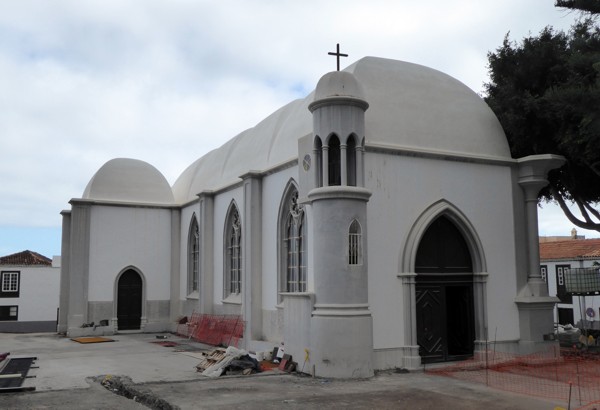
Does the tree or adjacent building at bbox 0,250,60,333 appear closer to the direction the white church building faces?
the tree

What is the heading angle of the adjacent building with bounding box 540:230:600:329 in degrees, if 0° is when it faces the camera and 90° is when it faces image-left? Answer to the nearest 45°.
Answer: approximately 0°

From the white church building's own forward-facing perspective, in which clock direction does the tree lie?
The tree is roughly at 10 o'clock from the white church building.

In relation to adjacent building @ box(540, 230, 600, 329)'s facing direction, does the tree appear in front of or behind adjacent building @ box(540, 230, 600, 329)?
in front

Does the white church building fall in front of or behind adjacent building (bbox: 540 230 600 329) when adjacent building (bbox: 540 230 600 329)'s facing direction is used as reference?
in front

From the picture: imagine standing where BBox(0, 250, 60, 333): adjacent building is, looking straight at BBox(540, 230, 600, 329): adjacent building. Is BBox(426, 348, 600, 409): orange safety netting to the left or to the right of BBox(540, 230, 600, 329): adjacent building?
right

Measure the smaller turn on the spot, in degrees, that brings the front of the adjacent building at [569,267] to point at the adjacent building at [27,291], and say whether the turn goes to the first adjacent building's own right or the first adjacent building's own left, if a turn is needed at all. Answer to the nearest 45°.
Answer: approximately 90° to the first adjacent building's own right

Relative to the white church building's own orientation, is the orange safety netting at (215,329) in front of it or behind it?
behind

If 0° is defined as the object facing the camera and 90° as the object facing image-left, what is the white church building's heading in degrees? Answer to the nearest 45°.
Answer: approximately 315°

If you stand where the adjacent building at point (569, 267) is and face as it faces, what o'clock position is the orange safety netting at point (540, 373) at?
The orange safety netting is roughly at 12 o'clock from the adjacent building.

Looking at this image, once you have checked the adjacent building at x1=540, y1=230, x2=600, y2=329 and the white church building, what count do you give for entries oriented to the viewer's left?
0
